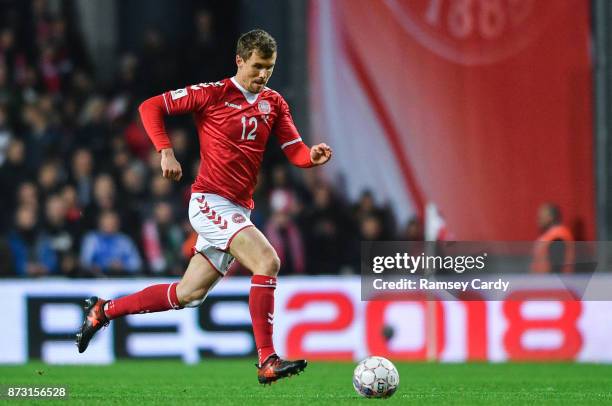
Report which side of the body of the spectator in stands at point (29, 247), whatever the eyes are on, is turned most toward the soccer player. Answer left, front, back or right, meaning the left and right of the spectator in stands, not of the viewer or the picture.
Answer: front

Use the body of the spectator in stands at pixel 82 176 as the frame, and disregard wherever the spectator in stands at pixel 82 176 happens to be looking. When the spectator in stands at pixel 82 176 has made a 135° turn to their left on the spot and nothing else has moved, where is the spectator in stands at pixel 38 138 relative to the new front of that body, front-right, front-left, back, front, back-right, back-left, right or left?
left

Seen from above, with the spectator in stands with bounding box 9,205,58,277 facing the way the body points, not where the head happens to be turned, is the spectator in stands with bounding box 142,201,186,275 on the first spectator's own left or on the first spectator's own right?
on the first spectator's own left

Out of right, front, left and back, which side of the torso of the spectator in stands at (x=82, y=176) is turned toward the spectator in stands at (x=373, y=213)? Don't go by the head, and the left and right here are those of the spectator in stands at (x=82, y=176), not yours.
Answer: left

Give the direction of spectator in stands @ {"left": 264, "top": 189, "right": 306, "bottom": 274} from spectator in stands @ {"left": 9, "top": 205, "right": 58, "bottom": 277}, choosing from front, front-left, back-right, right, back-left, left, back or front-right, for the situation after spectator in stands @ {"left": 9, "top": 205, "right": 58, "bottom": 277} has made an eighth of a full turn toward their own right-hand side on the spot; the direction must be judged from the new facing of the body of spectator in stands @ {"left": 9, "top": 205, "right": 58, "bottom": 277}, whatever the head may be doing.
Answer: back-left

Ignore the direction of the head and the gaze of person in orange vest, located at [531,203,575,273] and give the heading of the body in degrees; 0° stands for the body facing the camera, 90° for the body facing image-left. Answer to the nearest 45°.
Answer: approximately 45°

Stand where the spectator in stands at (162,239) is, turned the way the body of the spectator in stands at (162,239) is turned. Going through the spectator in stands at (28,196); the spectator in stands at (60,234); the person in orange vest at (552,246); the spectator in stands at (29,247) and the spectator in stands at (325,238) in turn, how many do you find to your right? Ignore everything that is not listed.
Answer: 3

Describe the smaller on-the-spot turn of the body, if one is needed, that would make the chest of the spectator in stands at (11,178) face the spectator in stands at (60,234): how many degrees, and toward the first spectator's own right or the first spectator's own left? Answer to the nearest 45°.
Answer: approximately 45° to the first spectator's own left

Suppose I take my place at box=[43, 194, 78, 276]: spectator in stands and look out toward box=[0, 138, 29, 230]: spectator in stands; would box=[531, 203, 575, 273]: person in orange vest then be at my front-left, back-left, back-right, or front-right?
back-right

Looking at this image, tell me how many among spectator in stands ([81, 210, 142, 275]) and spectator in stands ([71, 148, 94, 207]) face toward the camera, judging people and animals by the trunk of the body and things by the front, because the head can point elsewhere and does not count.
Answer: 2

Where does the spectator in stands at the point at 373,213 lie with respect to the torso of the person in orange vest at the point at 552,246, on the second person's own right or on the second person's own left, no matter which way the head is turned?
on the second person's own right

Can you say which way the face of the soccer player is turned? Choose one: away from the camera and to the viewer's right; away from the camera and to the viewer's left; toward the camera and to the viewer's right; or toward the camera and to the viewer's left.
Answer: toward the camera and to the viewer's right
